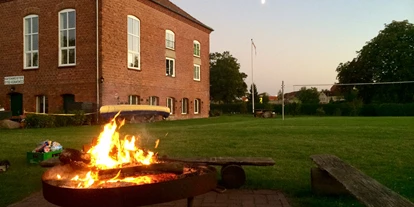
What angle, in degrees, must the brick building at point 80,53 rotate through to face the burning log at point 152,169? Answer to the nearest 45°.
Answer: approximately 45° to its left

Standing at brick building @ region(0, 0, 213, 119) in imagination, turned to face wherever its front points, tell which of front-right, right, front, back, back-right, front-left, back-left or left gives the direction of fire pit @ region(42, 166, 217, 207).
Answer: front-left

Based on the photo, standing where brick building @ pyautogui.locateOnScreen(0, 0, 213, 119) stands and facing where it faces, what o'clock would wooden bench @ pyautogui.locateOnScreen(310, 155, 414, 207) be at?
The wooden bench is roughly at 10 o'clock from the brick building.

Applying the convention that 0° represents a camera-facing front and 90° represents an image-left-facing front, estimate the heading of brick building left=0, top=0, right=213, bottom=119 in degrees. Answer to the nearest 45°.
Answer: approximately 45°

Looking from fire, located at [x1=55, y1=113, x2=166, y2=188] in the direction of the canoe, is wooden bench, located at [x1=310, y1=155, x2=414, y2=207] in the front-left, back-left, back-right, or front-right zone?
back-right

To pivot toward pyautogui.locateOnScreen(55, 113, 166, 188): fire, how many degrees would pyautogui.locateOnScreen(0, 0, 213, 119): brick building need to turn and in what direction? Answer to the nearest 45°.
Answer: approximately 45° to its left
